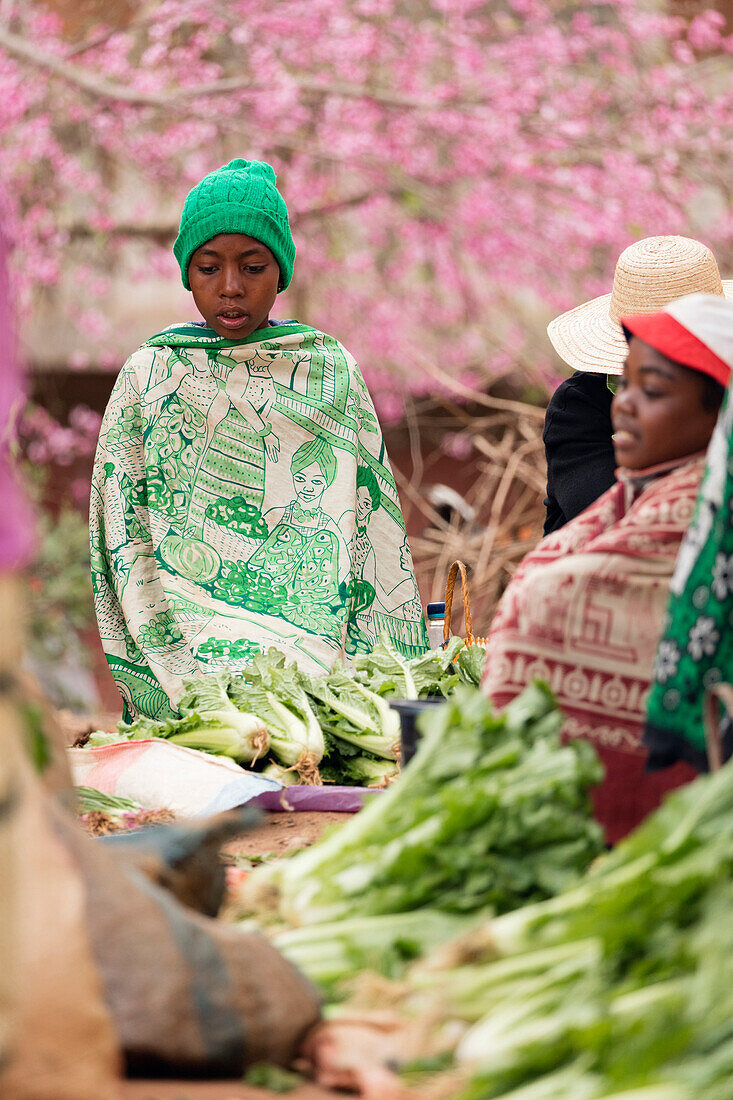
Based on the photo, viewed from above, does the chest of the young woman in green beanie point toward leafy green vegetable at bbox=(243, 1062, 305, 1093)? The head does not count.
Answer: yes

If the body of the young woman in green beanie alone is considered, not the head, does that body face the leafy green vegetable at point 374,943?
yes

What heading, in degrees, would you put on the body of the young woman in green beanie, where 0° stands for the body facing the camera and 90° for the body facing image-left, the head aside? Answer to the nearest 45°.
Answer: approximately 0°

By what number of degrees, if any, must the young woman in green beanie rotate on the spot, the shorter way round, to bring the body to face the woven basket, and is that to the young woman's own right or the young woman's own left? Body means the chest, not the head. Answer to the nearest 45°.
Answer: approximately 45° to the young woman's own left

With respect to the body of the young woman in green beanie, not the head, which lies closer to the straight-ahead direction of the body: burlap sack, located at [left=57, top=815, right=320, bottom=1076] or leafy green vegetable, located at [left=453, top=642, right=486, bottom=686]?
the burlap sack

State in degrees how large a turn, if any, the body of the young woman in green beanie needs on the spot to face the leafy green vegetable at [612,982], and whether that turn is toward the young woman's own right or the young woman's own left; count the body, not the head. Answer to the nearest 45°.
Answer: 0° — they already face it

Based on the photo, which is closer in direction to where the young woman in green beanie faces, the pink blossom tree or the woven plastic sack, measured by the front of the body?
the woven plastic sack
